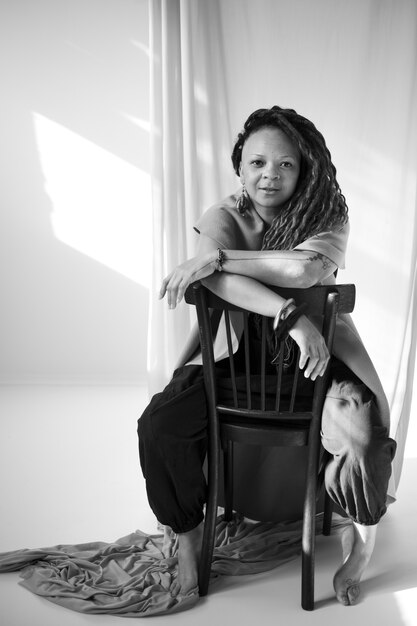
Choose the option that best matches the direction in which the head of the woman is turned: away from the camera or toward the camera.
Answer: toward the camera

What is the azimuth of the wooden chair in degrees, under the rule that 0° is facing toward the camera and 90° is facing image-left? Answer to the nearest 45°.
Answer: approximately 180°

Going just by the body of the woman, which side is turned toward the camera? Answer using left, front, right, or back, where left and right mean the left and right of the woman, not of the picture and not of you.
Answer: front
